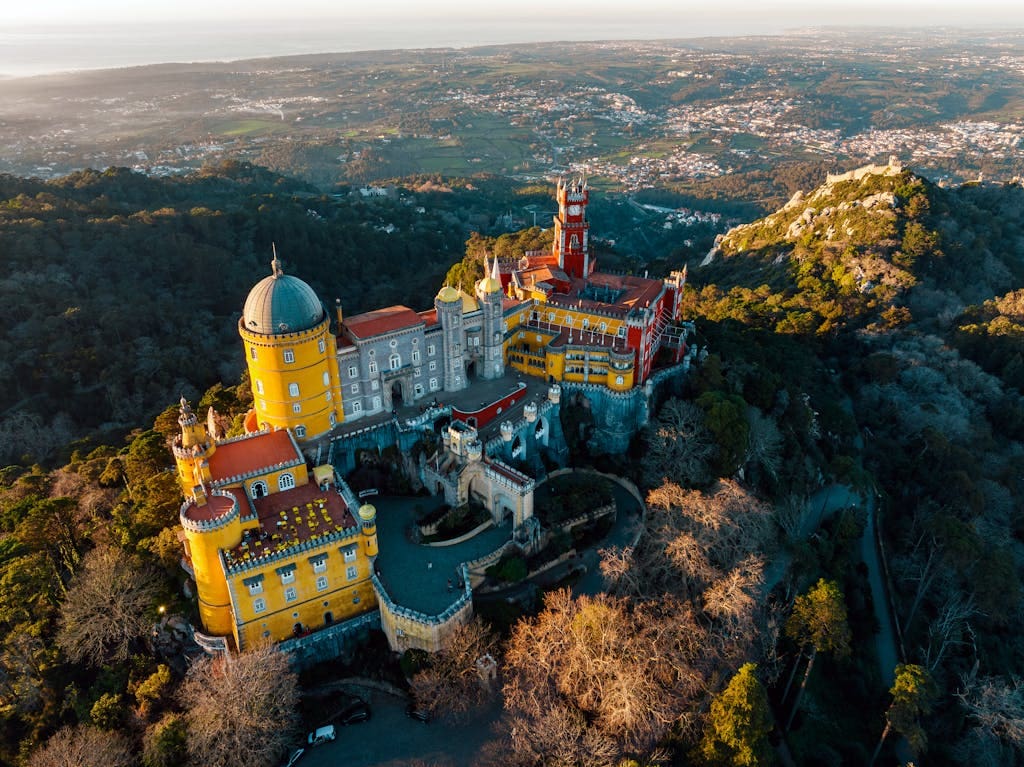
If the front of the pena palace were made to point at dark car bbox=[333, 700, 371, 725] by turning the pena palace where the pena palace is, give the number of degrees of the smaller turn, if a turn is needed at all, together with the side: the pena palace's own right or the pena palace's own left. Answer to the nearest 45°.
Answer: approximately 45° to the pena palace's own right

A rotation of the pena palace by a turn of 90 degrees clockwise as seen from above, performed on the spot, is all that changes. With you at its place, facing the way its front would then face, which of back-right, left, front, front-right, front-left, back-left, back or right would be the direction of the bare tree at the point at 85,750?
front

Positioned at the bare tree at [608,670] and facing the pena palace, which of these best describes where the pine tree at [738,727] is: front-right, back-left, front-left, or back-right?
back-right

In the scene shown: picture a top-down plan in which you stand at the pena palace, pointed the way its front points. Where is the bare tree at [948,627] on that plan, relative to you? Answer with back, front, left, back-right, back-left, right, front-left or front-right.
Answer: front-left

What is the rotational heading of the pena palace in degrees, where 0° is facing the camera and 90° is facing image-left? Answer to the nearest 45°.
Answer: approximately 315°

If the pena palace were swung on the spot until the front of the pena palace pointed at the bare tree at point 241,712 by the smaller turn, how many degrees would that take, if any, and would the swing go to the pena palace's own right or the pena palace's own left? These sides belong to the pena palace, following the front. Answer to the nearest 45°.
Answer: approximately 45° to the pena palace's own right

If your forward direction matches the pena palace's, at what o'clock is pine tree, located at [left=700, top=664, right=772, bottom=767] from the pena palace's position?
The pine tree is roughly at 12 o'clock from the pena palace.

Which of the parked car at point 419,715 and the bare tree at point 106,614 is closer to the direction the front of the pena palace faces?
the parked car

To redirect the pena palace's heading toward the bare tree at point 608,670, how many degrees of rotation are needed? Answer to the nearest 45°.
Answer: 0° — it already faces it

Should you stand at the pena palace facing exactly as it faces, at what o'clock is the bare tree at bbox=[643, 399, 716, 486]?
The bare tree is roughly at 10 o'clock from the pena palace.
